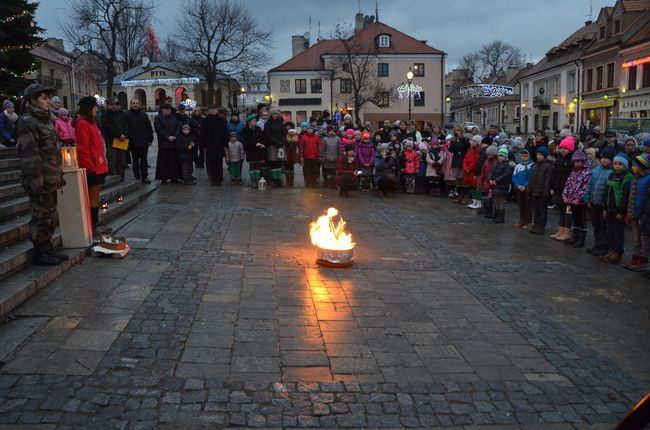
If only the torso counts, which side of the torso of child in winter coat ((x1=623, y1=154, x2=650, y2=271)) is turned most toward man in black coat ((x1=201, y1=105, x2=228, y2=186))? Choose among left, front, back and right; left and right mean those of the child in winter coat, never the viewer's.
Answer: front

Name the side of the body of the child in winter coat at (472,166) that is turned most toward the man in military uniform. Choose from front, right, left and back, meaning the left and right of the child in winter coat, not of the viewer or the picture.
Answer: front

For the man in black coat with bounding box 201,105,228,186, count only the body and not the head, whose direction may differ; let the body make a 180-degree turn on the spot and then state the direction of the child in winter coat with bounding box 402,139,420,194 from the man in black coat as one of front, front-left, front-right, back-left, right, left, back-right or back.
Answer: right

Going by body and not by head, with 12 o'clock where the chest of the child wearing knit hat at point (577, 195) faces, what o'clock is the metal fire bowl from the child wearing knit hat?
The metal fire bowl is roughly at 12 o'clock from the child wearing knit hat.

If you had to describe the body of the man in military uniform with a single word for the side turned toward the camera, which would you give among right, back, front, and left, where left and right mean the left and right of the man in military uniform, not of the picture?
right

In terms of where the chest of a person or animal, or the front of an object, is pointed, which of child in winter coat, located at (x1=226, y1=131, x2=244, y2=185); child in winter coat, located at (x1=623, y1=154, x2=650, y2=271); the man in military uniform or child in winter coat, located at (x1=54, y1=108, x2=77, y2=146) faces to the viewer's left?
child in winter coat, located at (x1=623, y1=154, x2=650, y2=271)

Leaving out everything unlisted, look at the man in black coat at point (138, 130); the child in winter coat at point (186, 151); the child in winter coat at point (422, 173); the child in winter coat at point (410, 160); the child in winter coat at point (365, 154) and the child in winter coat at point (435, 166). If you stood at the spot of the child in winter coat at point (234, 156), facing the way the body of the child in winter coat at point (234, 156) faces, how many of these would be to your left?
4

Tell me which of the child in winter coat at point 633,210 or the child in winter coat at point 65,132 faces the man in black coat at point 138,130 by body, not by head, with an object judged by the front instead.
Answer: the child in winter coat at point 633,210

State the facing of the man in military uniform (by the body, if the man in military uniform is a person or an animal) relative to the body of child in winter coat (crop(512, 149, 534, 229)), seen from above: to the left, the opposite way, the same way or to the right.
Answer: the opposite way

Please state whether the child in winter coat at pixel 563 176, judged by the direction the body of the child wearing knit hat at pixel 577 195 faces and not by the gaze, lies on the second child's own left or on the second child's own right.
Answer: on the second child's own right

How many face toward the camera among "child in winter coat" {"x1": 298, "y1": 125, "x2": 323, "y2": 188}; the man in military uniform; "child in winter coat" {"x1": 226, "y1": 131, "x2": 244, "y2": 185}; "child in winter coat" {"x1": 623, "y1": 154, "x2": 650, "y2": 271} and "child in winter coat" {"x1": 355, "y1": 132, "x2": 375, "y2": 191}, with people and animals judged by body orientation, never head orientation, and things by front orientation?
3

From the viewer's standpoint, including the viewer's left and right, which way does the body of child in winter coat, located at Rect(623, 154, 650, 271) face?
facing to the left of the viewer

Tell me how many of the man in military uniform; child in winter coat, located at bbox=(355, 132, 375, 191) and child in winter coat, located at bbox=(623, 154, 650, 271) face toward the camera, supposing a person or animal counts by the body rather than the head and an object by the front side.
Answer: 1

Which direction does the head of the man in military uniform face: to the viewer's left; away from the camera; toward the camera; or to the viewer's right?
to the viewer's right

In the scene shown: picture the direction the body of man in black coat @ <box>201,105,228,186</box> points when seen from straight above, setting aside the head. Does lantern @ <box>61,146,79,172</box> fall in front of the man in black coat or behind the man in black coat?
in front
